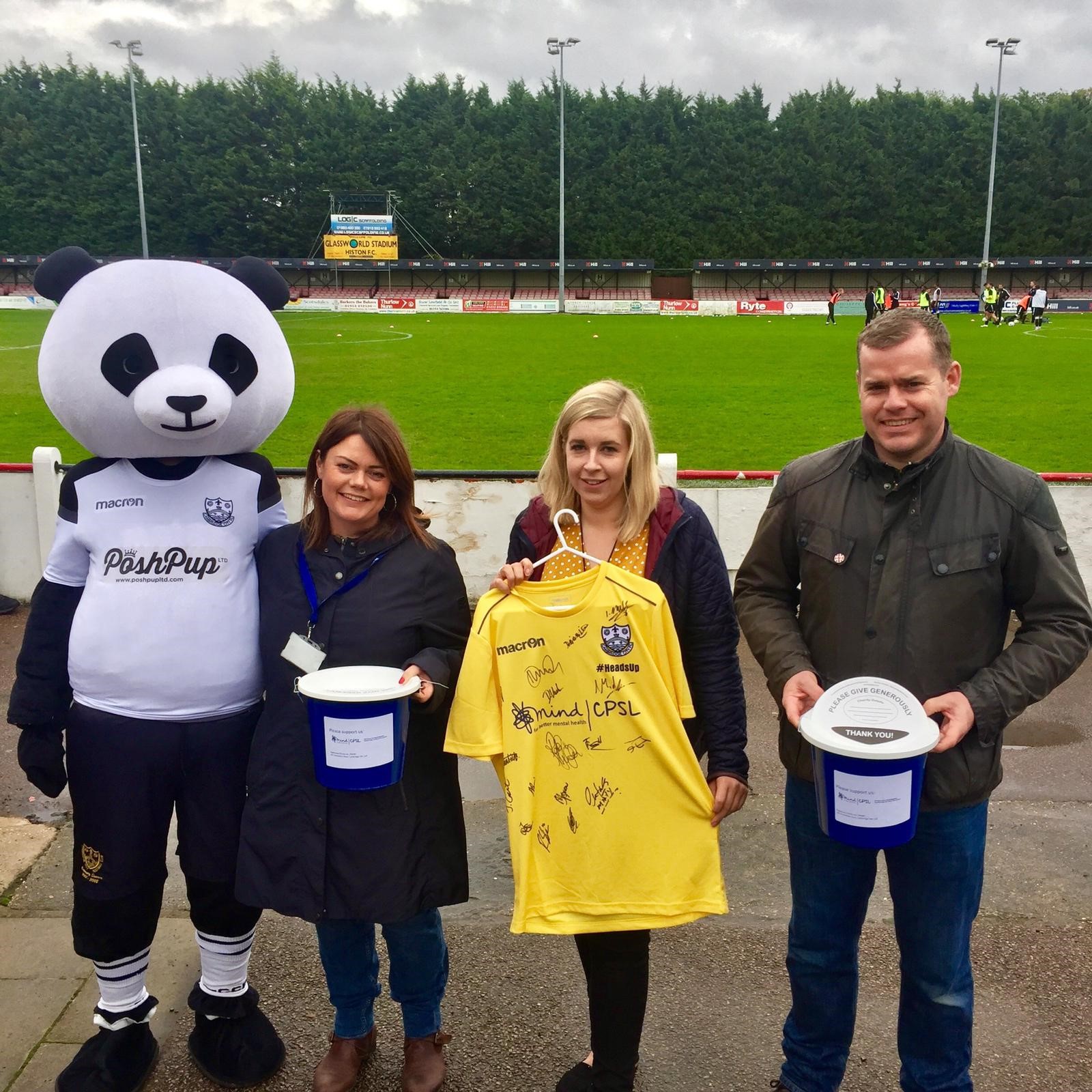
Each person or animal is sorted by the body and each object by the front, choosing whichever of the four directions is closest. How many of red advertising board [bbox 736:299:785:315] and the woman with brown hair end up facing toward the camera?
2

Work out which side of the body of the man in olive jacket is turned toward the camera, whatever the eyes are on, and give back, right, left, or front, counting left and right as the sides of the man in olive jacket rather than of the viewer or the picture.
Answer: front

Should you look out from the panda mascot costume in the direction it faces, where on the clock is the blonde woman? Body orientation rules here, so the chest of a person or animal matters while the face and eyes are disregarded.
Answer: The blonde woman is roughly at 10 o'clock from the panda mascot costume.

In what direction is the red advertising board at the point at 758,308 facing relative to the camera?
toward the camera

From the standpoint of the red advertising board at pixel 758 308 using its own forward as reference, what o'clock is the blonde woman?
The blonde woman is roughly at 12 o'clock from the red advertising board.

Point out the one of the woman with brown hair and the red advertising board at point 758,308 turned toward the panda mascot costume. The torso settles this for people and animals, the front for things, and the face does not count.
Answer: the red advertising board

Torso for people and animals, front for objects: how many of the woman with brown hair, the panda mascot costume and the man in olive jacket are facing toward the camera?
3

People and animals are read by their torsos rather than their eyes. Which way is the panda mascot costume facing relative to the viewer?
toward the camera

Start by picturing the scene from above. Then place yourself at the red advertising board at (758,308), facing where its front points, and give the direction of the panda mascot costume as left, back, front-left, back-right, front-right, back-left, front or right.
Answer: front

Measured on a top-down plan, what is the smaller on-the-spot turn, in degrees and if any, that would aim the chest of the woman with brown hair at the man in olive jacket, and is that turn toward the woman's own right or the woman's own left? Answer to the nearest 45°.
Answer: approximately 90° to the woman's own left
